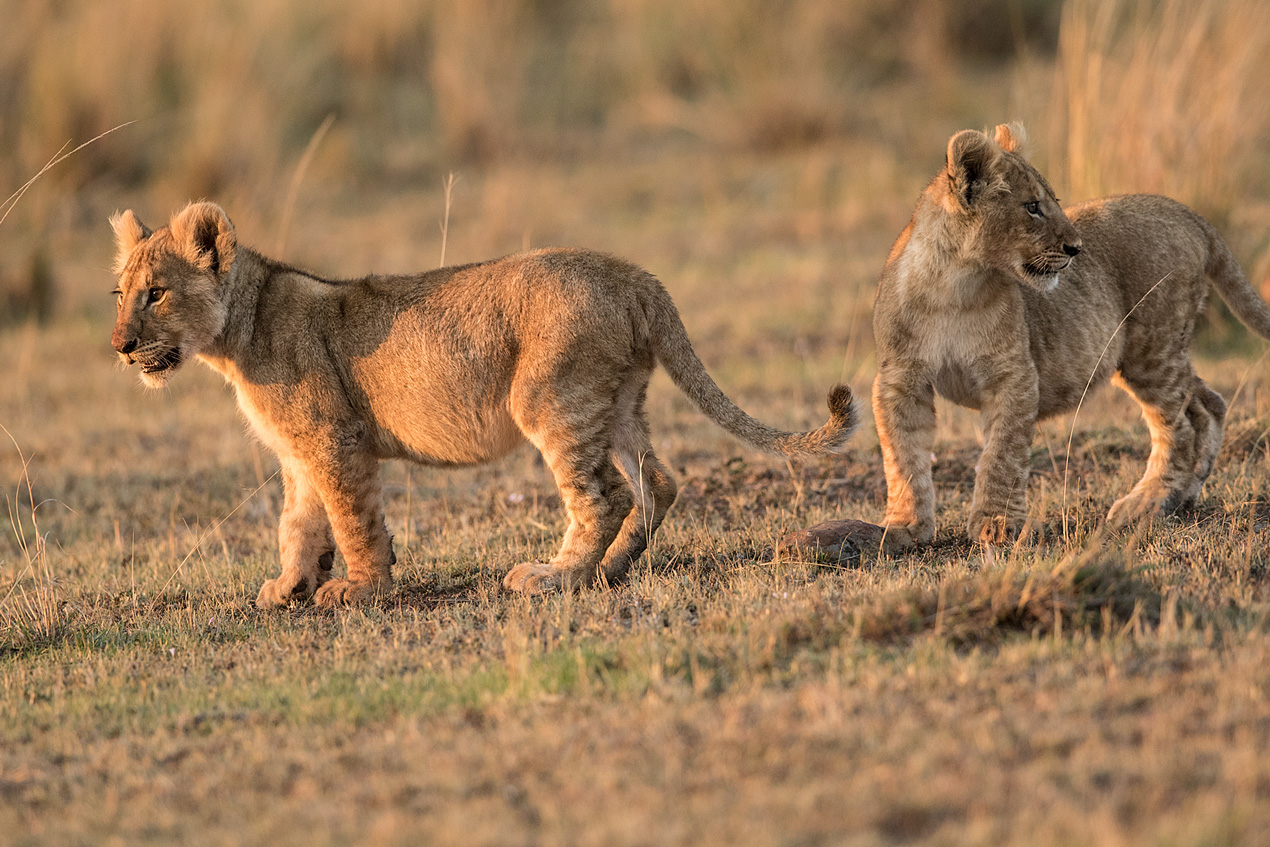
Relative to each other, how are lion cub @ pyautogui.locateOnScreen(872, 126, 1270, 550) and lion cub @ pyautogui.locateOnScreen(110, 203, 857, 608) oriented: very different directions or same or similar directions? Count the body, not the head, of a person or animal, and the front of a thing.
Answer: same or similar directions

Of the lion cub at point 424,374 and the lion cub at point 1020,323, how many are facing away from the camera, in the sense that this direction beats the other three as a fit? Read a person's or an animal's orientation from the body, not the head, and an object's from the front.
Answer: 0

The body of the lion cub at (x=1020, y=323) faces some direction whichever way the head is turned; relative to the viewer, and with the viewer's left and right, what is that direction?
facing the viewer and to the left of the viewer

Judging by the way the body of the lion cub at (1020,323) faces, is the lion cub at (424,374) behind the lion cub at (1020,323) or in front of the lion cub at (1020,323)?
in front

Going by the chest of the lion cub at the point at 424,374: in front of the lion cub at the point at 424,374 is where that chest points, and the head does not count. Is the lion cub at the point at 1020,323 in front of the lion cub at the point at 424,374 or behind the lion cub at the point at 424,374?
behind

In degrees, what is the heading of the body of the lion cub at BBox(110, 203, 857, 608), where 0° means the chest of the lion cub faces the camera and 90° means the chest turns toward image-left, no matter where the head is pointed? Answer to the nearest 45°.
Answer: approximately 90°
